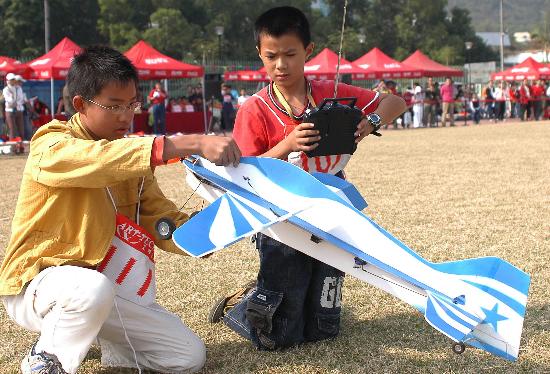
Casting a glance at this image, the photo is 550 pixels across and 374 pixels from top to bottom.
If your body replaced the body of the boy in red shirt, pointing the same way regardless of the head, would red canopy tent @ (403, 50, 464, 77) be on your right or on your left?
on your left

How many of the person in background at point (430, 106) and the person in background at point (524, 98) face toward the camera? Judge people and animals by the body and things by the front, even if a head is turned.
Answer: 2

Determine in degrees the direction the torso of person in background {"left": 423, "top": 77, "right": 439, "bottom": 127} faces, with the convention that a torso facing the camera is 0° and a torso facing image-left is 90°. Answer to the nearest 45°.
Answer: approximately 0°

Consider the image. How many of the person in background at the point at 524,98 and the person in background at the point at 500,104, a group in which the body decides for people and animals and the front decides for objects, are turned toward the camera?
2

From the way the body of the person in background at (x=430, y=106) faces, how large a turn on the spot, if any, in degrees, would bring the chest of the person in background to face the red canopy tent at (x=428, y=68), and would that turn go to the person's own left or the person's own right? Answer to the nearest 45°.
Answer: approximately 180°

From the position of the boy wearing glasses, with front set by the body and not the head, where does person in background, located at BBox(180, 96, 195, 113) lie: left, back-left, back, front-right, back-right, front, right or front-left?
back-left
